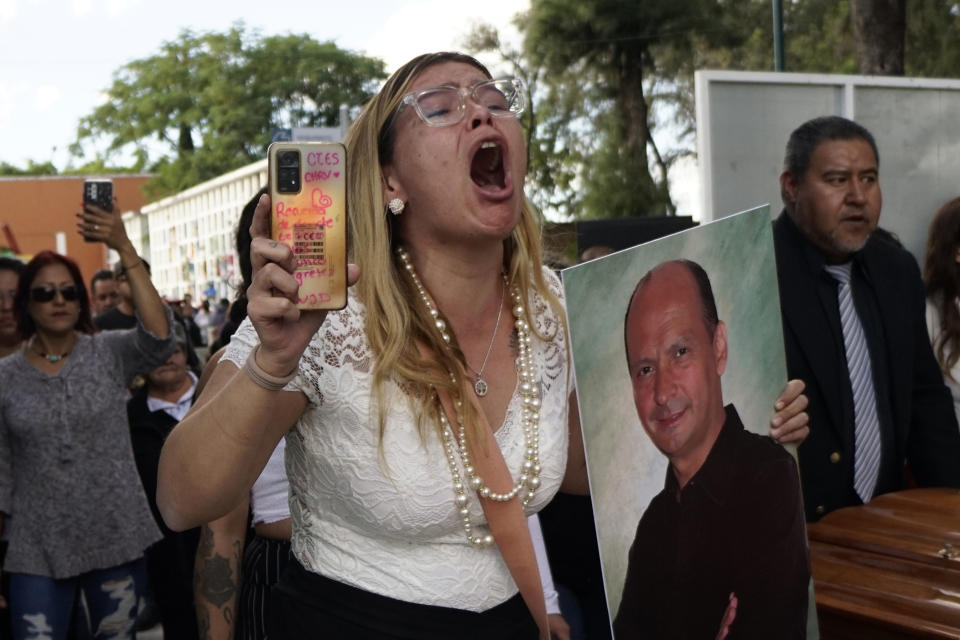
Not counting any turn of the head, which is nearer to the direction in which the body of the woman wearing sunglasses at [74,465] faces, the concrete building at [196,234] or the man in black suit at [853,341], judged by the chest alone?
the man in black suit

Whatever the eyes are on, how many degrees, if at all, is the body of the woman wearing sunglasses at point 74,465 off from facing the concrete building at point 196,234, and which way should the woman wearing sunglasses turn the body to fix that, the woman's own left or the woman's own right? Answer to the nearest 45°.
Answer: approximately 180°

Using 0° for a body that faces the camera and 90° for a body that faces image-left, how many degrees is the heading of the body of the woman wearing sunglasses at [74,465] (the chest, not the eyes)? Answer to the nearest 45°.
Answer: approximately 0°

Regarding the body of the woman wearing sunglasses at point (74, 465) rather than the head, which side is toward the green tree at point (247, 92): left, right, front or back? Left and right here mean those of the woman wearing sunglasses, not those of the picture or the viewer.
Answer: back

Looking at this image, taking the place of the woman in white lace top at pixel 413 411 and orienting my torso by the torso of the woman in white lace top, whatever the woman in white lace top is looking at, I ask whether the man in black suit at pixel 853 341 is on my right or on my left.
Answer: on my left

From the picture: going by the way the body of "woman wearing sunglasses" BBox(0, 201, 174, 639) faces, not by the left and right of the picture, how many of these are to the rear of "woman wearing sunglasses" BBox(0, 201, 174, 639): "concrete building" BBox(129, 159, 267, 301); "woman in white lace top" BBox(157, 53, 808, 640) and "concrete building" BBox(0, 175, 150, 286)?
2

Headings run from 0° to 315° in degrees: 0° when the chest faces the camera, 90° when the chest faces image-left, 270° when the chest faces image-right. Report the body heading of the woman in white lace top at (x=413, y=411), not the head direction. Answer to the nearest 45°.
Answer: approximately 315°
